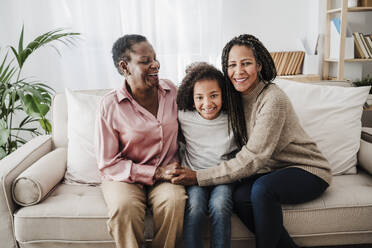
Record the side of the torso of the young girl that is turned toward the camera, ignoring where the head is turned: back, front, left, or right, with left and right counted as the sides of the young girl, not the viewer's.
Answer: front

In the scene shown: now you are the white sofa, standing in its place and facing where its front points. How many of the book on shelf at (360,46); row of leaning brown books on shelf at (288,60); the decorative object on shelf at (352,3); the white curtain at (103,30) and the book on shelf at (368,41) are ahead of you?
0

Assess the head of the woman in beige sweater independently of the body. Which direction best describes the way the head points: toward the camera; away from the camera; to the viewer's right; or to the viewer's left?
toward the camera

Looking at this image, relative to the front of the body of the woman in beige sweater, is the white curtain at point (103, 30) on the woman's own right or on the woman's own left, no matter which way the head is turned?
on the woman's own right

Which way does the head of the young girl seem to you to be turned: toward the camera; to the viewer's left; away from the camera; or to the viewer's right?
toward the camera

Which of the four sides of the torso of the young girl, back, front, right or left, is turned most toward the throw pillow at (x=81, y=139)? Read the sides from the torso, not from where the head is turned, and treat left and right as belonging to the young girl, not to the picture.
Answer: right

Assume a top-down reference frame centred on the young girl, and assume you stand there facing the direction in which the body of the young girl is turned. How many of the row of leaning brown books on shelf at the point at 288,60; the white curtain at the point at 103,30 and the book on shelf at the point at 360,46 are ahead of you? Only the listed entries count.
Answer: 0

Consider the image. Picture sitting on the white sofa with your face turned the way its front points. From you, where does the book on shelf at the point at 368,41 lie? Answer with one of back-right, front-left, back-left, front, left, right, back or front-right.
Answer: back-left

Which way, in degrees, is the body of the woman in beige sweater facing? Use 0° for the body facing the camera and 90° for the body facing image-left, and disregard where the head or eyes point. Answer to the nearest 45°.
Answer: approximately 45°

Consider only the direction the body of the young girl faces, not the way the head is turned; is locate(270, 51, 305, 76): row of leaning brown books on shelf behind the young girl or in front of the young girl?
behind

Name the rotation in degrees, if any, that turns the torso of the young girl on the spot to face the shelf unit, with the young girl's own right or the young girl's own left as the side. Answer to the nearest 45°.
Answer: approximately 135° to the young girl's own left

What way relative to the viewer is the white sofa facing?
toward the camera
